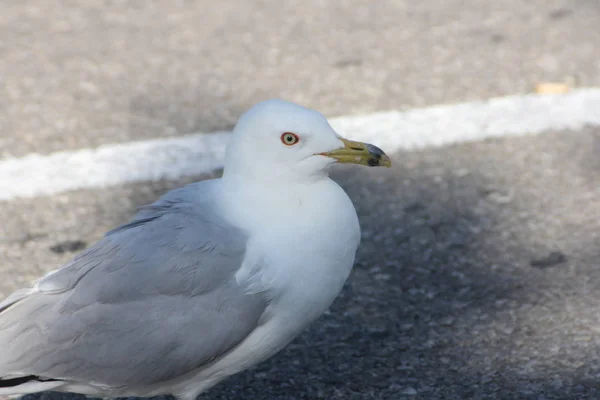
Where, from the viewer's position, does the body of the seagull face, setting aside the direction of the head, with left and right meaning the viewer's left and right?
facing to the right of the viewer
